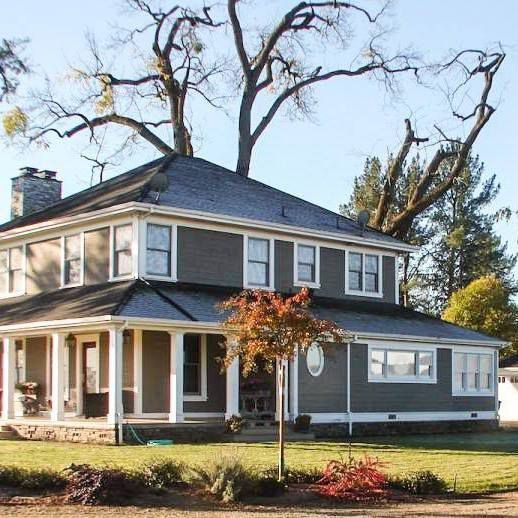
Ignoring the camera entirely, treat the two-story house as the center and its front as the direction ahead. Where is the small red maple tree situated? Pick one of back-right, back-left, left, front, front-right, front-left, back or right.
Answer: front-left

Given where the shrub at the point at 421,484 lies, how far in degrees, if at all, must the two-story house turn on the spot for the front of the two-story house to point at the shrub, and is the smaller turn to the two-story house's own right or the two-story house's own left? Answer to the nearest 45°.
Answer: approximately 45° to the two-story house's own left

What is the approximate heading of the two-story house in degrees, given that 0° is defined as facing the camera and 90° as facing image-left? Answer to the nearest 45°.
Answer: approximately 45°

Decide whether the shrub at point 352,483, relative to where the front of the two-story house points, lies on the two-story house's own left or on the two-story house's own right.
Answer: on the two-story house's own left

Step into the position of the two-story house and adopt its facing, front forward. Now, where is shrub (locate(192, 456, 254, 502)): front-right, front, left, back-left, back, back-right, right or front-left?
front-left
